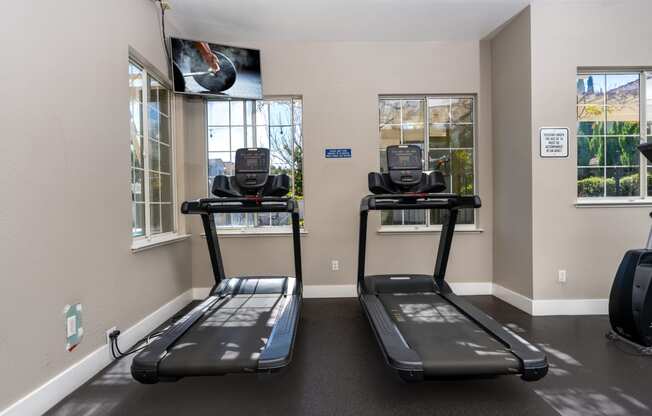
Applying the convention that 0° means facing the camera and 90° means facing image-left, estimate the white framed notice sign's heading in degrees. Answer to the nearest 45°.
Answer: approximately 0°

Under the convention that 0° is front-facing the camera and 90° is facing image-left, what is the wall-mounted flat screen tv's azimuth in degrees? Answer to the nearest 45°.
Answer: approximately 315°

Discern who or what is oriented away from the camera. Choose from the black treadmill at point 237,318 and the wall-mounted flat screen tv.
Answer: the black treadmill

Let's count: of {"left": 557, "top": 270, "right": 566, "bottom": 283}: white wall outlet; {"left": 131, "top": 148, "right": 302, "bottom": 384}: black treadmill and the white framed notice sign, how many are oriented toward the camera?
2

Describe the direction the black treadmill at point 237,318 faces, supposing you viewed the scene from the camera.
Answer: facing away from the viewer

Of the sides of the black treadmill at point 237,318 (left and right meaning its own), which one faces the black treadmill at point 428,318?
right

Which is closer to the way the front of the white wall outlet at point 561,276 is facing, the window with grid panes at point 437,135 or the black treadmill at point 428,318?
the black treadmill
